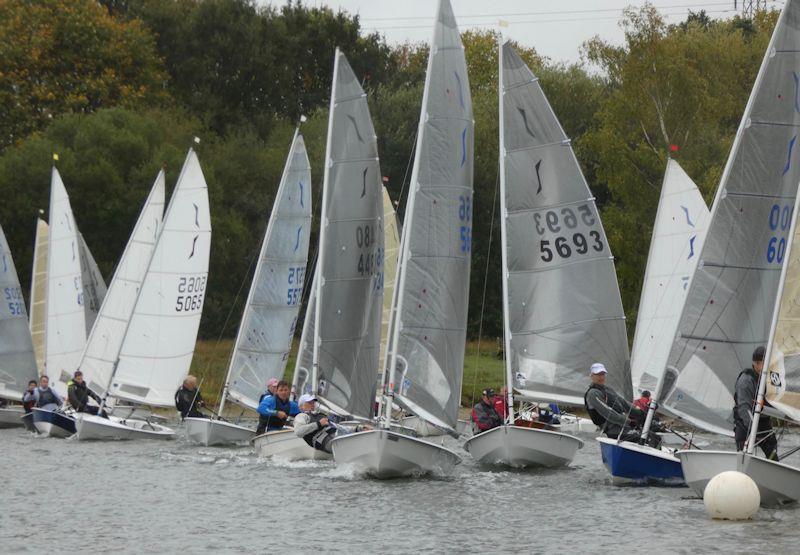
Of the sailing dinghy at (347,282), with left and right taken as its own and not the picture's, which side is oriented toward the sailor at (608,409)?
left

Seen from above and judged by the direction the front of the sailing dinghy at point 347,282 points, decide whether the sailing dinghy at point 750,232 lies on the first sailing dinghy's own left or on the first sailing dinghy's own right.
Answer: on the first sailing dinghy's own left

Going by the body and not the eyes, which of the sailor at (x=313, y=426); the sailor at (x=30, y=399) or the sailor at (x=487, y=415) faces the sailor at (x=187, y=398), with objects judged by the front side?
the sailor at (x=30, y=399)

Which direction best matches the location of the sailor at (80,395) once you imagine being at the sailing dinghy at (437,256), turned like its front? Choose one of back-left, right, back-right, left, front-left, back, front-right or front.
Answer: back-right

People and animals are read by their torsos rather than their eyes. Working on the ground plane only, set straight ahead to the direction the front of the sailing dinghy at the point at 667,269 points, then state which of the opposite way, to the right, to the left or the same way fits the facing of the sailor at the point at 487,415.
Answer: to the left

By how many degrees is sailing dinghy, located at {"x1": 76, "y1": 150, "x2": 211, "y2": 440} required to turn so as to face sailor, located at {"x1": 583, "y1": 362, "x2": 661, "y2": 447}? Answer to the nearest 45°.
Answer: approximately 90° to its left

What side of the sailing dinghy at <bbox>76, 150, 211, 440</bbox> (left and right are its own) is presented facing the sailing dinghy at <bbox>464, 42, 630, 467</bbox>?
left

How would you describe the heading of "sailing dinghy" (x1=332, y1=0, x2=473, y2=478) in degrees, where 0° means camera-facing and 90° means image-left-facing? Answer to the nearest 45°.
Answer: approximately 0°
